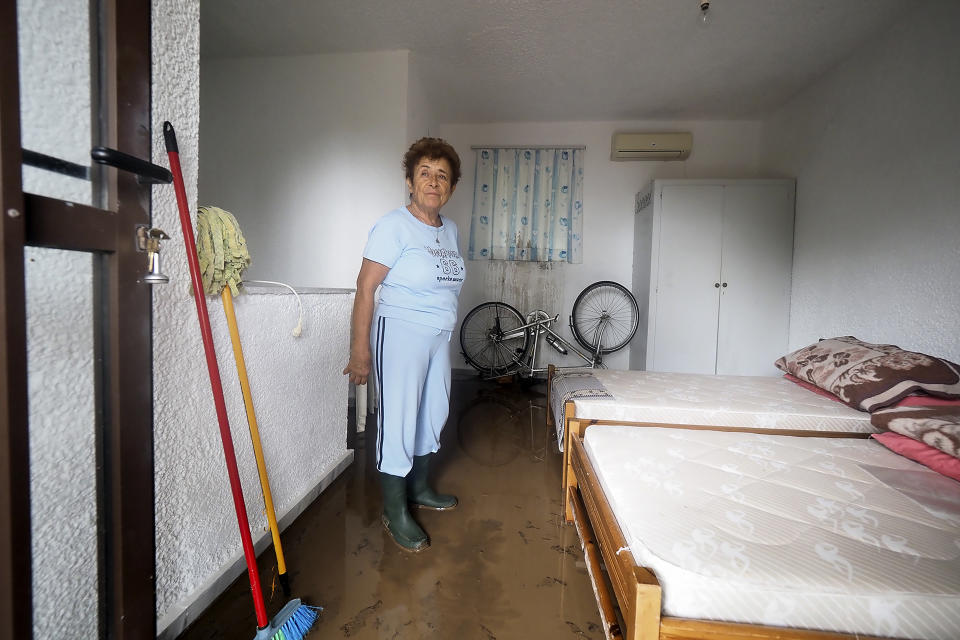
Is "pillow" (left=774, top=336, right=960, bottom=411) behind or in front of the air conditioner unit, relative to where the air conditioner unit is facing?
in front

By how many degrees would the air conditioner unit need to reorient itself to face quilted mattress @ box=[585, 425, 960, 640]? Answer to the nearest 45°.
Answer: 0° — it already faces it

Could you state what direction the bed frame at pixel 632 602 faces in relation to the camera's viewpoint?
facing to the left of the viewer

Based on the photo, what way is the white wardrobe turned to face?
toward the camera

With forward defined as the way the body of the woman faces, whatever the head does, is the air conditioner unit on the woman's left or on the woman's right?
on the woman's left

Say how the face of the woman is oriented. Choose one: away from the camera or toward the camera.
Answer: toward the camera

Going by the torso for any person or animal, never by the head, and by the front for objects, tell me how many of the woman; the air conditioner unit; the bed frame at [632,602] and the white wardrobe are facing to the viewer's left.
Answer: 1

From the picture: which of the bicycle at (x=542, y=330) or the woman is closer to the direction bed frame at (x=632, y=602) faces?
the woman

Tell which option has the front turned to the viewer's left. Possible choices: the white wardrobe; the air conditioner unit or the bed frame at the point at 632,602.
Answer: the bed frame

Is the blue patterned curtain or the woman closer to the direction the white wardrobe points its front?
the woman

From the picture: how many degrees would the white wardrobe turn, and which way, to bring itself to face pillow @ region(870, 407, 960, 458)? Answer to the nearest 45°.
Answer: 0° — it already faces it

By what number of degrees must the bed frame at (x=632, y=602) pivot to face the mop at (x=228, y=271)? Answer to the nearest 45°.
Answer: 0° — it already faces it

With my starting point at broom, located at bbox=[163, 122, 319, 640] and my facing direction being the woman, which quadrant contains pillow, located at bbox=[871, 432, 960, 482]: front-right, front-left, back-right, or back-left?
front-right

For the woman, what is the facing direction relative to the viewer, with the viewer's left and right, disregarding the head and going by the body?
facing the viewer and to the right of the viewer

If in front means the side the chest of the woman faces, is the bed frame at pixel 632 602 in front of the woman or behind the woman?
in front

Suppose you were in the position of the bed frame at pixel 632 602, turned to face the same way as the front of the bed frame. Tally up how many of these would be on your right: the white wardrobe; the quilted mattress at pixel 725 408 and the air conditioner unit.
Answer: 3

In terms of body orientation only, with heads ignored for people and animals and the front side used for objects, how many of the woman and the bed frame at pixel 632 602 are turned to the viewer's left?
1

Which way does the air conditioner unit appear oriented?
toward the camera

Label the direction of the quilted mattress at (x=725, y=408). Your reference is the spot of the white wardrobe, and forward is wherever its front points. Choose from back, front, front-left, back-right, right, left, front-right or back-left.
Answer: front

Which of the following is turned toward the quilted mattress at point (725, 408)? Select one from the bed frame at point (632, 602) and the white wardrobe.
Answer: the white wardrobe

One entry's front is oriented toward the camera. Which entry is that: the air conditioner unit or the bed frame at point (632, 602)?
the air conditioner unit

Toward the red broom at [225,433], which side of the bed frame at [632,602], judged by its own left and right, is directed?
front
